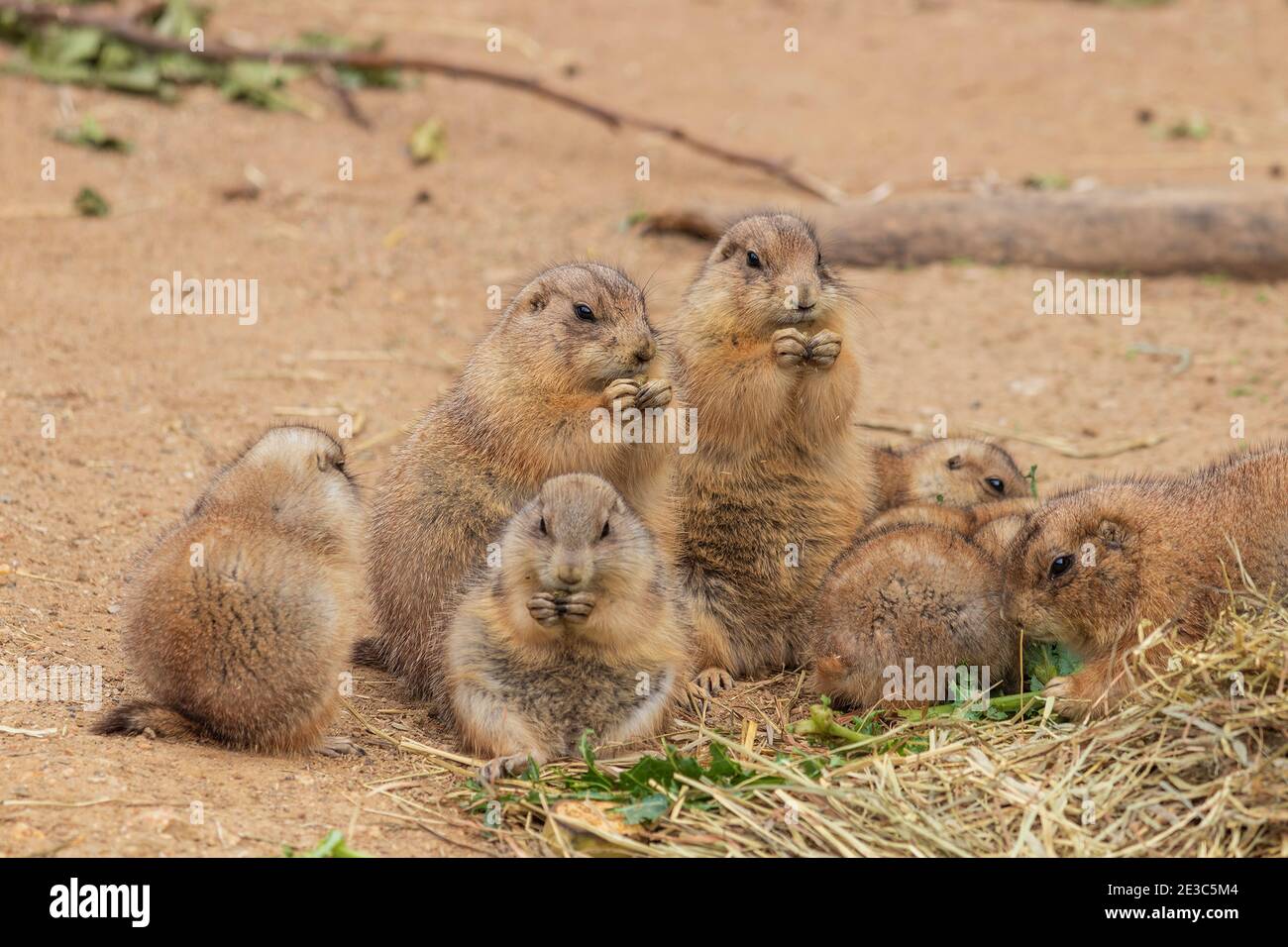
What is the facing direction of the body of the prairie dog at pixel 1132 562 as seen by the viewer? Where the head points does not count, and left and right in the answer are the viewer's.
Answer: facing to the left of the viewer

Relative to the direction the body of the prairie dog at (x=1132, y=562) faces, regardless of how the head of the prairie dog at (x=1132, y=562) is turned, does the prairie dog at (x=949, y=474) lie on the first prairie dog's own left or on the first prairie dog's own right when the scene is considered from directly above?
on the first prairie dog's own right

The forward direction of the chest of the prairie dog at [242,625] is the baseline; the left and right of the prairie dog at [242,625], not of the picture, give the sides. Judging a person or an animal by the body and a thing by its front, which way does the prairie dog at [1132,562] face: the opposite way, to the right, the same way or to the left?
to the left

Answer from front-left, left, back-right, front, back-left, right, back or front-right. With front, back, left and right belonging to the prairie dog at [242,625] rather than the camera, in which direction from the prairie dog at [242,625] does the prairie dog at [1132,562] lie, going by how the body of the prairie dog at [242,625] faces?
front-right

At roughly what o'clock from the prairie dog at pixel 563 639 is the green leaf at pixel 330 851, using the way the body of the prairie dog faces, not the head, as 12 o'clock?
The green leaf is roughly at 1 o'clock from the prairie dog.

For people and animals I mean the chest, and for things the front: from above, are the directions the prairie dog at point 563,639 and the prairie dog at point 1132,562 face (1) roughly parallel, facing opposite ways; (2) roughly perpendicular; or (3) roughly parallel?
roughly perpendicular

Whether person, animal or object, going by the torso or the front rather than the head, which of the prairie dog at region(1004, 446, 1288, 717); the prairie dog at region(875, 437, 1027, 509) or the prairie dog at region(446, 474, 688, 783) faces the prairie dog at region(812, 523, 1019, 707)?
the prairie dog at region(1004, 446, 1288, 717)

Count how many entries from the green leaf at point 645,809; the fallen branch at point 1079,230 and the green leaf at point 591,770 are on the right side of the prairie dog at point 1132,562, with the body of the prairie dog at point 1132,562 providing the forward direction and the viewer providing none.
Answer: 1

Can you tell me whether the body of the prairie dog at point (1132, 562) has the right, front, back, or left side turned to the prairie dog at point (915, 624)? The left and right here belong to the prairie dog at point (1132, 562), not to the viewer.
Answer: front

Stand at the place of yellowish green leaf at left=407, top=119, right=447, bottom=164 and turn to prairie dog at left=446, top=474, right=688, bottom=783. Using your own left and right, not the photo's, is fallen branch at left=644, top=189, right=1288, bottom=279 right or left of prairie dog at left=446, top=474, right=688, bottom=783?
left
